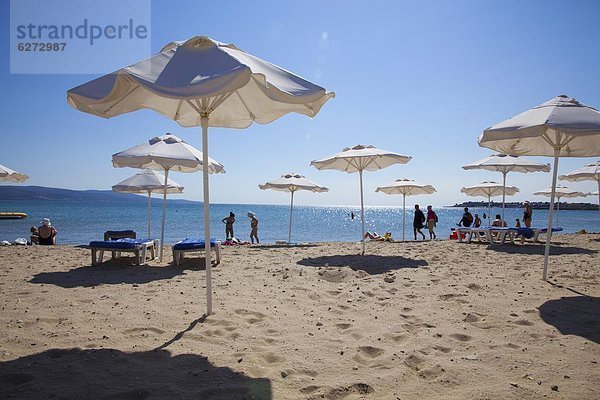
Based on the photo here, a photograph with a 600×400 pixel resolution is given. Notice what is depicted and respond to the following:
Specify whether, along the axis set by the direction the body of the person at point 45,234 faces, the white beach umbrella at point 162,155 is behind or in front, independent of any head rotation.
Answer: behind

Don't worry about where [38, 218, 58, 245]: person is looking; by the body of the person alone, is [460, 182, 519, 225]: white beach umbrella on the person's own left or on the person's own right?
on the person's own right

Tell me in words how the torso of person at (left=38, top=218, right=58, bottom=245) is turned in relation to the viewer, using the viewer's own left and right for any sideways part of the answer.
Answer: facing away from the viewer

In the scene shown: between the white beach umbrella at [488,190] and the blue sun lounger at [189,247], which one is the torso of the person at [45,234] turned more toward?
the white beach umbrella
